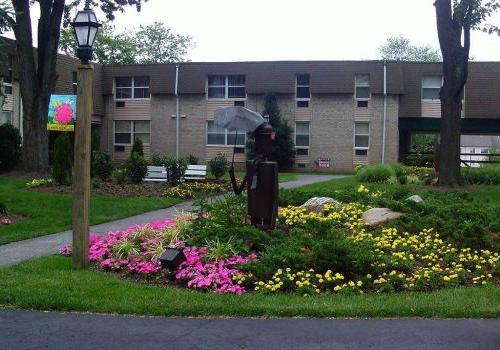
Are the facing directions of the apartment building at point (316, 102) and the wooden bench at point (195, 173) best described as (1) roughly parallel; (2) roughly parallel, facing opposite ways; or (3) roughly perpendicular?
roughly parallel

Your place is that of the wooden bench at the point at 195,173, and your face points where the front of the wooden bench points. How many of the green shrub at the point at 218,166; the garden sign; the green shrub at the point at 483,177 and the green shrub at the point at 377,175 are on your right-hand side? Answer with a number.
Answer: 1

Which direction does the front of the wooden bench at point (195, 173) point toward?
toward the camera

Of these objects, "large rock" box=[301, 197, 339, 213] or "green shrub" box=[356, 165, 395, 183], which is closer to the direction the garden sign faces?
the large rock

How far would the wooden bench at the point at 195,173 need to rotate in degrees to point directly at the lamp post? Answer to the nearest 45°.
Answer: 0° — it already faces it

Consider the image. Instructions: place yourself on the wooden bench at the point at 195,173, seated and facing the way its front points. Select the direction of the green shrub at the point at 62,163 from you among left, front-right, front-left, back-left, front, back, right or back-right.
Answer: front-right

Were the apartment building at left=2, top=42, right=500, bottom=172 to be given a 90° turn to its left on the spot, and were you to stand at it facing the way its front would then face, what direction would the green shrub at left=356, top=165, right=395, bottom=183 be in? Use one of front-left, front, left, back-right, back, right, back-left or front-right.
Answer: right

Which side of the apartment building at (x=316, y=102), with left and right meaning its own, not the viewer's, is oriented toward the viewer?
front

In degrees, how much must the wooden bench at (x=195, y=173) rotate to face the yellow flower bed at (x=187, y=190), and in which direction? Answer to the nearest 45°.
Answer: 0° — it already faces it

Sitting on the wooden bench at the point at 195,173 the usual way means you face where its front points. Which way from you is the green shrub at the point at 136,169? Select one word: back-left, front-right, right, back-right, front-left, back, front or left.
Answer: front-right

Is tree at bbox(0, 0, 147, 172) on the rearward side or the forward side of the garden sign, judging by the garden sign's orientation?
on the rearward side

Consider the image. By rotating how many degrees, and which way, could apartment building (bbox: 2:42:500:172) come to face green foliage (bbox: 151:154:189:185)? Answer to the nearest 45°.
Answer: approximately 45° to its right

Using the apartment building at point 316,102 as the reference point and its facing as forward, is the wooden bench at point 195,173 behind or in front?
in front

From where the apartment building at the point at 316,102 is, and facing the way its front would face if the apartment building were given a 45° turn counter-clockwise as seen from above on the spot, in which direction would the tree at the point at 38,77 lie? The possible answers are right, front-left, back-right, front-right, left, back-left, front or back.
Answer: right

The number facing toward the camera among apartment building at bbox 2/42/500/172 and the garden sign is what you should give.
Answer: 2

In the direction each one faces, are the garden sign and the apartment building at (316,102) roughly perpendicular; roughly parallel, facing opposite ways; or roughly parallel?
roughly parallel

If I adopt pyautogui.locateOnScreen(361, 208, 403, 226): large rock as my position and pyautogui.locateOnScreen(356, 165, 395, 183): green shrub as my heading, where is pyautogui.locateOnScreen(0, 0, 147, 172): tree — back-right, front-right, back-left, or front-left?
front-left

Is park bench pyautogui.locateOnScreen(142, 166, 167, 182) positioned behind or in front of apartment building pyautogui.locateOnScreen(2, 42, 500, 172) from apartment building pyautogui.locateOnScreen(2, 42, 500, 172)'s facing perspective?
in front
